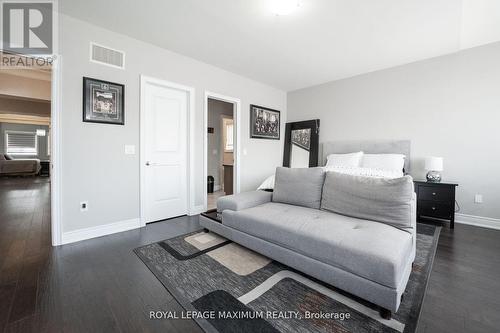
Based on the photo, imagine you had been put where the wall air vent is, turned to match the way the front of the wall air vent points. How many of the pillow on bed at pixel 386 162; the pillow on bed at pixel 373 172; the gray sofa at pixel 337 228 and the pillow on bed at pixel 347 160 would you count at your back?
0

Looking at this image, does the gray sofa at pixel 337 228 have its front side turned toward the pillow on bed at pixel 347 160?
no

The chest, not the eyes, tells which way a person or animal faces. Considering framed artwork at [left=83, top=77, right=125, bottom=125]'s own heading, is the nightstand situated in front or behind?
in front

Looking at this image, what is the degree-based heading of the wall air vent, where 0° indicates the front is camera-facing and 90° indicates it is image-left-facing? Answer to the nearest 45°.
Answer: approximately 315°

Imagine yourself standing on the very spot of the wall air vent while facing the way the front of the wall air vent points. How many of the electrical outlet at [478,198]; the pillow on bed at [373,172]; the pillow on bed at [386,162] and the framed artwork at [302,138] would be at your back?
0

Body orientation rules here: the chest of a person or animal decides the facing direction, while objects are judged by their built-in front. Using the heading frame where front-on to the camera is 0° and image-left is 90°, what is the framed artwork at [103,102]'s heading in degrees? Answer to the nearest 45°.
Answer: approximately 315°

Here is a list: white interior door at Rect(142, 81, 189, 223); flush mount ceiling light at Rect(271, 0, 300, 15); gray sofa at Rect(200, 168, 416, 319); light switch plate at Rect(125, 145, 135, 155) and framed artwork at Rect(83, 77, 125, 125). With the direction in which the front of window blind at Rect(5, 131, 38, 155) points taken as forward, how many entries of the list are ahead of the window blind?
5

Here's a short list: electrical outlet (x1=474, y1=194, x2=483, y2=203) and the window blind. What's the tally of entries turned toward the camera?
2

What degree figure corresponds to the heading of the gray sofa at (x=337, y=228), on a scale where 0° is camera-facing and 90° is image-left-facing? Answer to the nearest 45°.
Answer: approximately 45°

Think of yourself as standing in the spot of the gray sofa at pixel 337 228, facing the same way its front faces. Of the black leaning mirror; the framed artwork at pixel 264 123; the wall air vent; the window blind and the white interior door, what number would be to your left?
0

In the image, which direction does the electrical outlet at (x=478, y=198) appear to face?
toward the camera

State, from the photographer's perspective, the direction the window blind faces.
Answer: facing the viewer

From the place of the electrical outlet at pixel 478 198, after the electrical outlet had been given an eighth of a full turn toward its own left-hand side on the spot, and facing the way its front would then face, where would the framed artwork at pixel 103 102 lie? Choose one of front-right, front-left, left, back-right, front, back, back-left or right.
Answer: right

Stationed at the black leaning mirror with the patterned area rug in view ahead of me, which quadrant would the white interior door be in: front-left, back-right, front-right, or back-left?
front-right

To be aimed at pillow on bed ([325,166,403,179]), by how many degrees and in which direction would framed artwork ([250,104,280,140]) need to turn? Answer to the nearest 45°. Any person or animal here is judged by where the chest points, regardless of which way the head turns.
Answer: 0° — it already faces it
